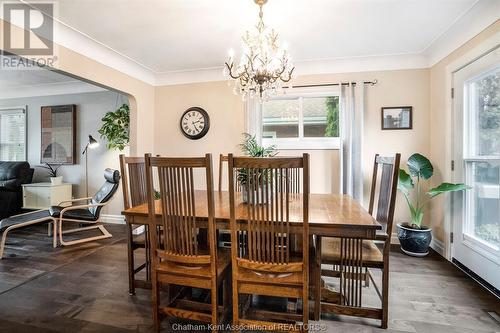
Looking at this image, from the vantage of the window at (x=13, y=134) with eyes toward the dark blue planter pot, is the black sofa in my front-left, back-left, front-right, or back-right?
front-right

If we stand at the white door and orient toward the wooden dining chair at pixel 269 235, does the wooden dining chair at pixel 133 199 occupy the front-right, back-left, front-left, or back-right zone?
front-right

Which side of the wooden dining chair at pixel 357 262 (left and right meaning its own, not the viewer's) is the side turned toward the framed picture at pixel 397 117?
right

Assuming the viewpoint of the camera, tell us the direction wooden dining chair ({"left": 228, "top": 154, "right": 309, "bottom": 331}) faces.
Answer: facing away from the viewer

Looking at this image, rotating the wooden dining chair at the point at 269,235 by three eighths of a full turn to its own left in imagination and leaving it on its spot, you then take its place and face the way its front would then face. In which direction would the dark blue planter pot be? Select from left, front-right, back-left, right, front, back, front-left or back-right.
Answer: back

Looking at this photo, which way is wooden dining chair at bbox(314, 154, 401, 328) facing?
to the viewer's left

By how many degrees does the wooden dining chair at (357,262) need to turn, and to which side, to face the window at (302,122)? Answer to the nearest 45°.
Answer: approximately 90° to its right

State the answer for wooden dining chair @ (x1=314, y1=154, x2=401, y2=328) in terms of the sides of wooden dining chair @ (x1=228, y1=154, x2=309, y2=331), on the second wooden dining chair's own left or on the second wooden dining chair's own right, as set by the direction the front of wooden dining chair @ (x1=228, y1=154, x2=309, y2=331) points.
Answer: on the second wooden dining chair's own right

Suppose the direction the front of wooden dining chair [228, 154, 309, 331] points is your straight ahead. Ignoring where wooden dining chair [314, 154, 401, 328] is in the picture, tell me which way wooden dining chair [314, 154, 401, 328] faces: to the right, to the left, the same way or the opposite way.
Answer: to the left

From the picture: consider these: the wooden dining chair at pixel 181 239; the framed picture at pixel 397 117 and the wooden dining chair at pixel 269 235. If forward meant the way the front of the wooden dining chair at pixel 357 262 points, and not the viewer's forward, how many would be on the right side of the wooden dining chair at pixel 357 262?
1

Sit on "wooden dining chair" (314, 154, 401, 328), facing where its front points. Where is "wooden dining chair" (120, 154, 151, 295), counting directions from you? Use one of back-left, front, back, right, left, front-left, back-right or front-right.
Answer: front

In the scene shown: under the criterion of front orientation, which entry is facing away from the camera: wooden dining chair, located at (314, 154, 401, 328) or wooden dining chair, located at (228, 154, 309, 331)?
wooden dining chair, located at (228, 154, 309, 331)

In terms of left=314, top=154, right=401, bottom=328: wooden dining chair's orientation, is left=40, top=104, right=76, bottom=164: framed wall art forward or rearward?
forward

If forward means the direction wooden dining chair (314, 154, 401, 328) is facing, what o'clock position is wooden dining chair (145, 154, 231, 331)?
wooden dining chair (145, 154, 231, 331) is roughly at 11 o'clock from wooden dining chair (314, 154, 401, 328).

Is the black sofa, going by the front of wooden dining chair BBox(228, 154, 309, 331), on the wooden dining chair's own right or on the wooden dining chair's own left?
on the wooden dining chair's own left

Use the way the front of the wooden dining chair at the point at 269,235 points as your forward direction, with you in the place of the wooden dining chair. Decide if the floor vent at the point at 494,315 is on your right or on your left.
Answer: on your right

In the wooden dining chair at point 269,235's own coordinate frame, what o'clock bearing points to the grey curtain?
The grey curtain is roughly at 1 o'clock from the wooden dining chair.

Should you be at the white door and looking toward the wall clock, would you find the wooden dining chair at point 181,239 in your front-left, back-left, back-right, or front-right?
front-left

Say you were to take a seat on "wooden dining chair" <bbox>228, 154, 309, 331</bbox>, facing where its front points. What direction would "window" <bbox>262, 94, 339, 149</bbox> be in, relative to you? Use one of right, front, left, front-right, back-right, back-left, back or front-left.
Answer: front
